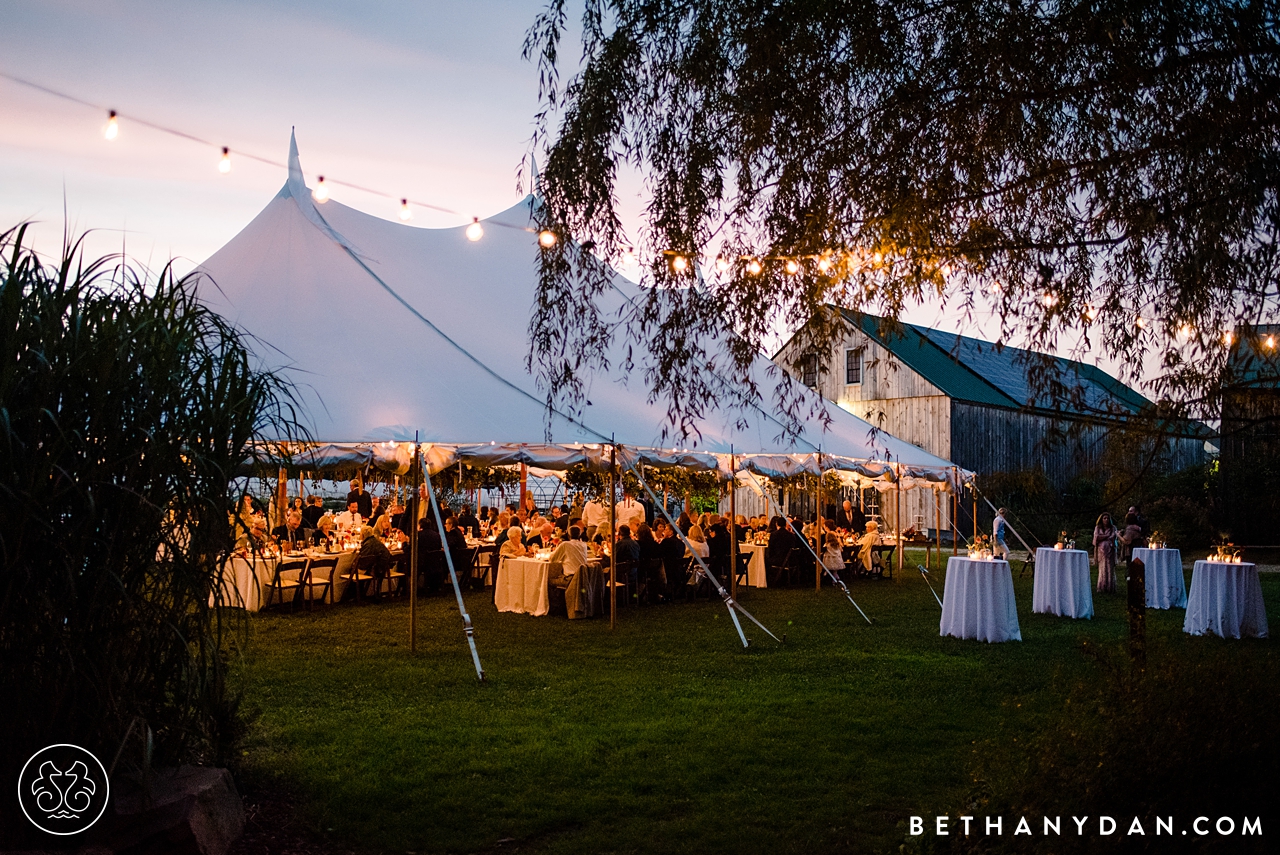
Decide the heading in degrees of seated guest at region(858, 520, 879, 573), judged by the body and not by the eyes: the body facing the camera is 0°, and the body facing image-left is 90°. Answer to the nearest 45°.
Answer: approximately 90°

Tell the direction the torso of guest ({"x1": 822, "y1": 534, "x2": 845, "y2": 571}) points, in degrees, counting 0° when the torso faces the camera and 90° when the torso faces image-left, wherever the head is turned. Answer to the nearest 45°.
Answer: approximately 180°

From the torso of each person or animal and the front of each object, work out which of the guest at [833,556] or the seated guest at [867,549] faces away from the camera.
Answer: the guest at [833,556]

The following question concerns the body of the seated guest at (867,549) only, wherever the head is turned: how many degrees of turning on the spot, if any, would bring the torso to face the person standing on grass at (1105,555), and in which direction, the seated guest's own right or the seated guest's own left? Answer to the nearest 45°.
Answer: approximately 135° to the seated guest's own left

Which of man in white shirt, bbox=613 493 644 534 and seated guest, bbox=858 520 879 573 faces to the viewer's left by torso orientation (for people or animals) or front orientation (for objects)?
the seated guest

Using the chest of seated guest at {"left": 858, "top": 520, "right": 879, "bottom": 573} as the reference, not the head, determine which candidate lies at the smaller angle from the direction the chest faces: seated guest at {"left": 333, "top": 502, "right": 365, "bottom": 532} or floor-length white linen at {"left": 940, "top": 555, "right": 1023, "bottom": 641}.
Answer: the seated guest

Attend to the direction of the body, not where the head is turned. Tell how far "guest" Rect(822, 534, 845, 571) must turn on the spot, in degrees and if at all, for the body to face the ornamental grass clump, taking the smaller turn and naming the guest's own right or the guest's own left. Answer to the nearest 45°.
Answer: approximately 180°
